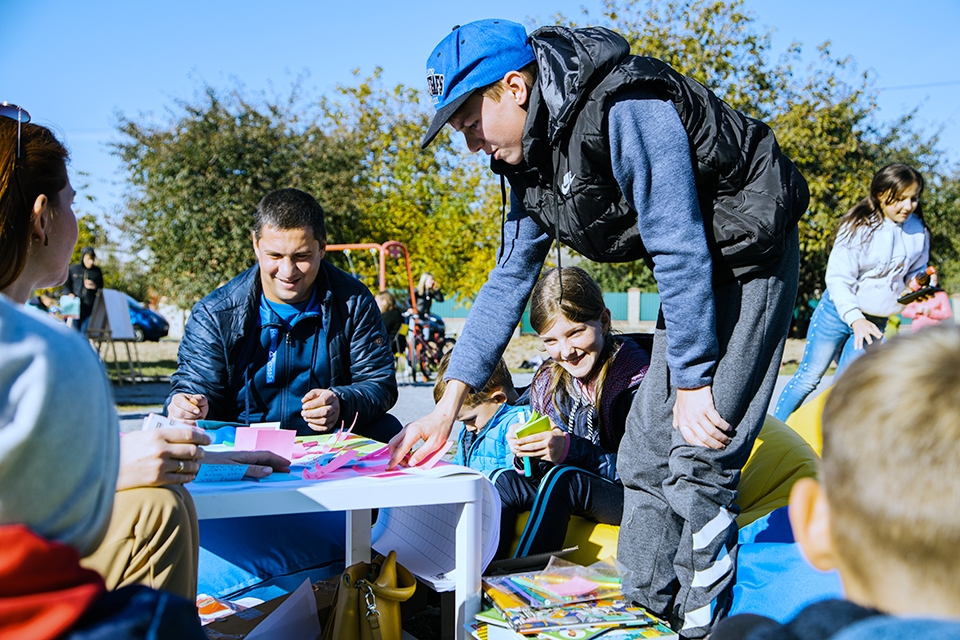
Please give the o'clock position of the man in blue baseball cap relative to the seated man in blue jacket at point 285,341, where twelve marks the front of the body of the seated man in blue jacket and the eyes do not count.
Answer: The man in blue baseball cap is roughly at 11 o'clock from the seated man in blue jacket.

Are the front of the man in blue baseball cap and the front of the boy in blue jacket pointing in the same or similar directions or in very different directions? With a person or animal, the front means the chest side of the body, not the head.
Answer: same or similar directions

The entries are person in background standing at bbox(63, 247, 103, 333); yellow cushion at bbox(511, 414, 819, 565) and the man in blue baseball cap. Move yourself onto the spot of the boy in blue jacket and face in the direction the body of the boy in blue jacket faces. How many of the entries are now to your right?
1

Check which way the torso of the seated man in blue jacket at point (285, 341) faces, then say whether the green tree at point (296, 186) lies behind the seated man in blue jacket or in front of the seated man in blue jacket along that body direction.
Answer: behind

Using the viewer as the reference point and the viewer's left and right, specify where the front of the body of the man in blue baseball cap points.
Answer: facing the viewer and to the left of the viewer

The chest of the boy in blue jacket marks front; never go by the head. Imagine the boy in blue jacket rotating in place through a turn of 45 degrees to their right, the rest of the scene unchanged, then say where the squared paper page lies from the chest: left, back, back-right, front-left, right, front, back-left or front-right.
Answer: left

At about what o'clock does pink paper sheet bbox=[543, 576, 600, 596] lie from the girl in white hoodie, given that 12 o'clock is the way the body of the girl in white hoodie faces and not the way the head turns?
The pink paper sheet is roughly at 2 o'clock from the girl in white hoodie.

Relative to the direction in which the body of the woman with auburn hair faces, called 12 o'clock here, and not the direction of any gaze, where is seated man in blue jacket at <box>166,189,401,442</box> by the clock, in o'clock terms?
The seated man in blue jacket is roughly at 11 o'clock from the woman with auburn hair.

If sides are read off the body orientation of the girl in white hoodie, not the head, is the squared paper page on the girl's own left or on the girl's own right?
on the girl's own right

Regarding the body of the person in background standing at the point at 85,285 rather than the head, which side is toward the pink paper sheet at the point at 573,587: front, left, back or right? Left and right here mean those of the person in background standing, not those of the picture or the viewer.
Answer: front

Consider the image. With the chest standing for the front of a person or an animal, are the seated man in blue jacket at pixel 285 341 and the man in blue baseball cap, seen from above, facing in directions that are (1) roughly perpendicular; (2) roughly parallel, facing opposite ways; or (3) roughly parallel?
roughly perpendicular

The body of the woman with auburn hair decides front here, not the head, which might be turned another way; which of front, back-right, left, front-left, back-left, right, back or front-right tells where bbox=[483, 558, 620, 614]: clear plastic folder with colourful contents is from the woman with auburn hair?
front

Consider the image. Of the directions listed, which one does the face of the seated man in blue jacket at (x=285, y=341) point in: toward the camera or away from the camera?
toward the camera

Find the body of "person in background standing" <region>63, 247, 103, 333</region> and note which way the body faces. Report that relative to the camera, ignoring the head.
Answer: toward the camera

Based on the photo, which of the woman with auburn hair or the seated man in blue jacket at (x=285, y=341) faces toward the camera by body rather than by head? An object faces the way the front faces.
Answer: the seated man in blue jacket

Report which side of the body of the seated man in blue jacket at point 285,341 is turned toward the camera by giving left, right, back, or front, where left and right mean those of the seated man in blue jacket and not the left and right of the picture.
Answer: front

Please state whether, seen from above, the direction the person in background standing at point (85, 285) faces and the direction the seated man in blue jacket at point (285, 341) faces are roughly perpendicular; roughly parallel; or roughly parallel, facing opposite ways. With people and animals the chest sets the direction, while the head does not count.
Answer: roughly parallel
